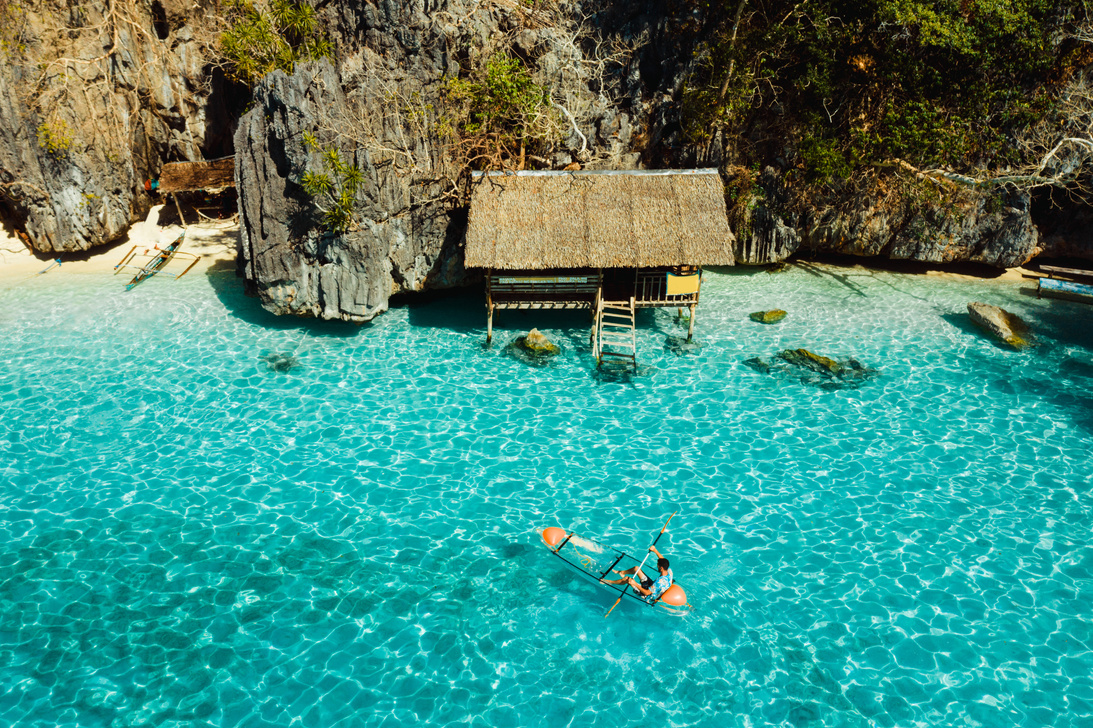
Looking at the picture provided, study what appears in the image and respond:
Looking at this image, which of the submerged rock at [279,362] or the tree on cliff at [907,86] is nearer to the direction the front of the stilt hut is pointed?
the submerged rock

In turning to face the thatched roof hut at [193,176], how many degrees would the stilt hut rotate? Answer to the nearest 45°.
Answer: approximately 90° to its right

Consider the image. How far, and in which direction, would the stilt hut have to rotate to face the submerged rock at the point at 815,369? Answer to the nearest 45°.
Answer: approximately 90° to its left

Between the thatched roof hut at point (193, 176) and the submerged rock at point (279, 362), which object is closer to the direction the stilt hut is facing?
the submerged rock

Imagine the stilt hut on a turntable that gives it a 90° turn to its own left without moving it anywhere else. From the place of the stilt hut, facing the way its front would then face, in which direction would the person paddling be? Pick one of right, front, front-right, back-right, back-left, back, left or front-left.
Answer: right

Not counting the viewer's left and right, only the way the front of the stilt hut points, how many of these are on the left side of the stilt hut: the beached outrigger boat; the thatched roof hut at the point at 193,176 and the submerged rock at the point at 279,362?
0

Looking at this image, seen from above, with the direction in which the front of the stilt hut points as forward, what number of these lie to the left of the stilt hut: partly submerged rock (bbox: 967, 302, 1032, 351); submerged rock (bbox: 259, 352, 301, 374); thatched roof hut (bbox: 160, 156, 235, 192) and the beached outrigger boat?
1

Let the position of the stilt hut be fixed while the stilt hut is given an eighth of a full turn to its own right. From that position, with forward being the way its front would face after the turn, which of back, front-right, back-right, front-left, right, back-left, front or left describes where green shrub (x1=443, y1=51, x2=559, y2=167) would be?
right

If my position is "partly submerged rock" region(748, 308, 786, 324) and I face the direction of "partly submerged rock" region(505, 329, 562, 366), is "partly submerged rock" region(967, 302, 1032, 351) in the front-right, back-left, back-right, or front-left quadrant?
back-left

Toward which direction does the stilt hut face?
toward the camera

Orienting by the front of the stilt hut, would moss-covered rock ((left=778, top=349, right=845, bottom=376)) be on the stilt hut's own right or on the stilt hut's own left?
on the stilt hut's own left

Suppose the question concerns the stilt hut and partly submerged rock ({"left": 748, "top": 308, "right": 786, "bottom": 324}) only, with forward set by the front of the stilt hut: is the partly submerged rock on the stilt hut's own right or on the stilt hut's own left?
on the stilt hut's own left

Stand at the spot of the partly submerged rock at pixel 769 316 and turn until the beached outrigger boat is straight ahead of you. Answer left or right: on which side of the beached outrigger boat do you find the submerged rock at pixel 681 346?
left
